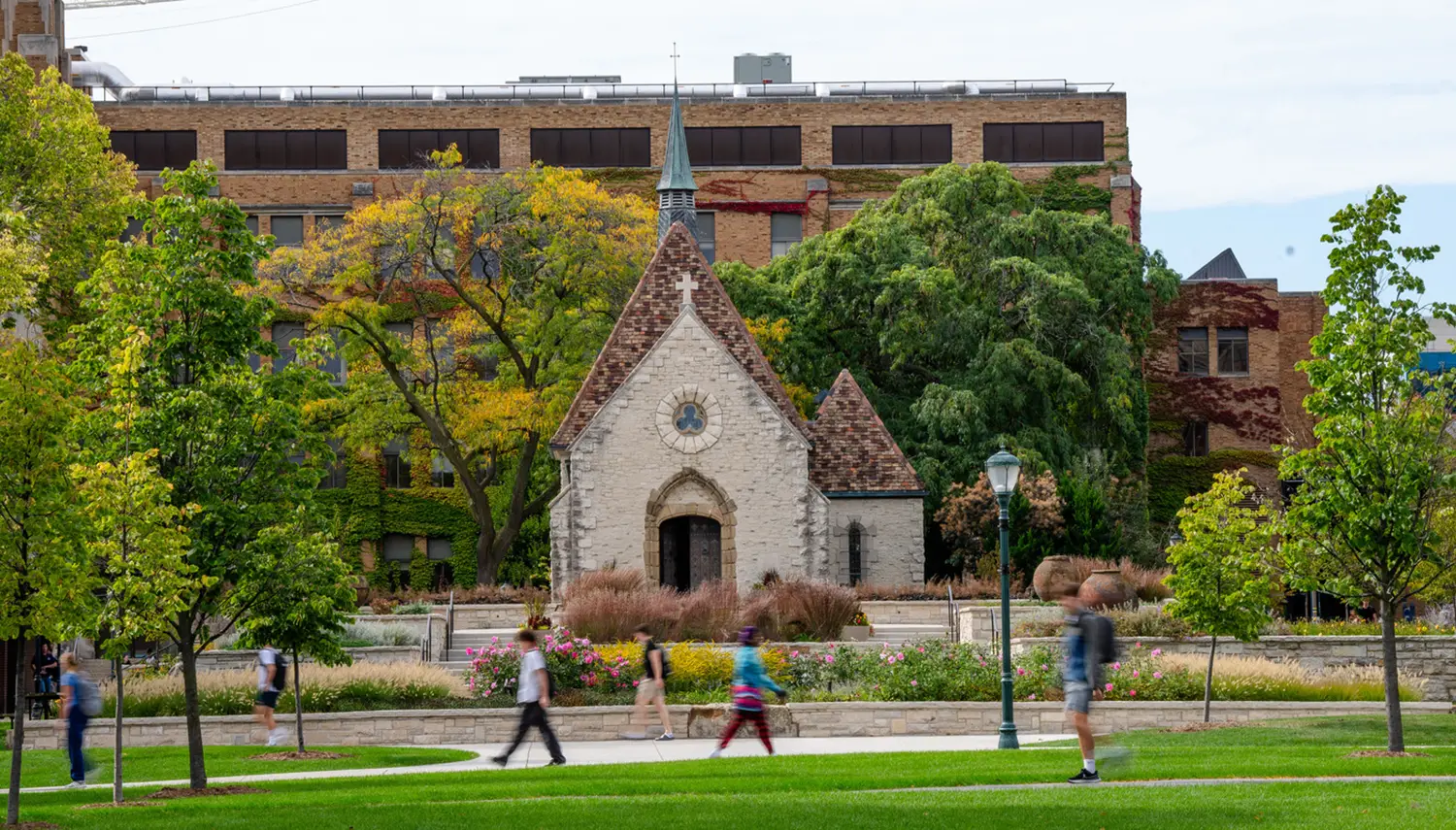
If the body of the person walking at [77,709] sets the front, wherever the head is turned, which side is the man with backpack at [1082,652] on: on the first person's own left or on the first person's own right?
on the first person's own left

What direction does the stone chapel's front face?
toward the camera

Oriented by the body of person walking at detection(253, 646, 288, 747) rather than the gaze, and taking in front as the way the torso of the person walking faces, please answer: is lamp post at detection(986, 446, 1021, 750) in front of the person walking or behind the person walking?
behind

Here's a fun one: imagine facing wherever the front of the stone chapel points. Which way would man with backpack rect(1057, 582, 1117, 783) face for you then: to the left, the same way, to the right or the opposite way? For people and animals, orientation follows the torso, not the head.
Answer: to the right

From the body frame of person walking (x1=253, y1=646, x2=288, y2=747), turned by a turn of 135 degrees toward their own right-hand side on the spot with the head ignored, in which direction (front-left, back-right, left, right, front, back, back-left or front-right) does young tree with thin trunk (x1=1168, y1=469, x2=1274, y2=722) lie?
front-right

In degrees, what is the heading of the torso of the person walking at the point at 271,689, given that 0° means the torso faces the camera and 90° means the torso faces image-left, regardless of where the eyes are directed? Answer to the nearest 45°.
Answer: approximately 90°

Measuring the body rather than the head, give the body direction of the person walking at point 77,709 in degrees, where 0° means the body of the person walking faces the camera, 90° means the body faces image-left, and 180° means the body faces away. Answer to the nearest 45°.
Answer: approximately 90°

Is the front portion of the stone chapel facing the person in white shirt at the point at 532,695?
yes

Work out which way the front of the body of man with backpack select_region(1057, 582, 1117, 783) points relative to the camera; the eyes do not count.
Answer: to the viewer's left

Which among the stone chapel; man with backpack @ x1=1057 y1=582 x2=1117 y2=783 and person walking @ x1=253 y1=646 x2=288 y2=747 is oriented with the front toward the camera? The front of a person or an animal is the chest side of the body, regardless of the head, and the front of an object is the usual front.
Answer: the stone chapel

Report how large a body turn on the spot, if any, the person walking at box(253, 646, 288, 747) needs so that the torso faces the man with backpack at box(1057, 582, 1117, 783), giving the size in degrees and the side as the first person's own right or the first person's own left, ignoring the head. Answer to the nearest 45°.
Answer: approximately 135° to the first person's own left

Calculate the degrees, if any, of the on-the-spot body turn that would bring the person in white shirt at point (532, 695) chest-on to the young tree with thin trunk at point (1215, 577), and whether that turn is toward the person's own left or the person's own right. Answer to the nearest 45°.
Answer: approximately 135° to the person's own right

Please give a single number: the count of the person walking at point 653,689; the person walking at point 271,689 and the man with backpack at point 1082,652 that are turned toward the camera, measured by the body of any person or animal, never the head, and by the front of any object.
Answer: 0

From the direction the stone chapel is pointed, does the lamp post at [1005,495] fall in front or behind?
in front
